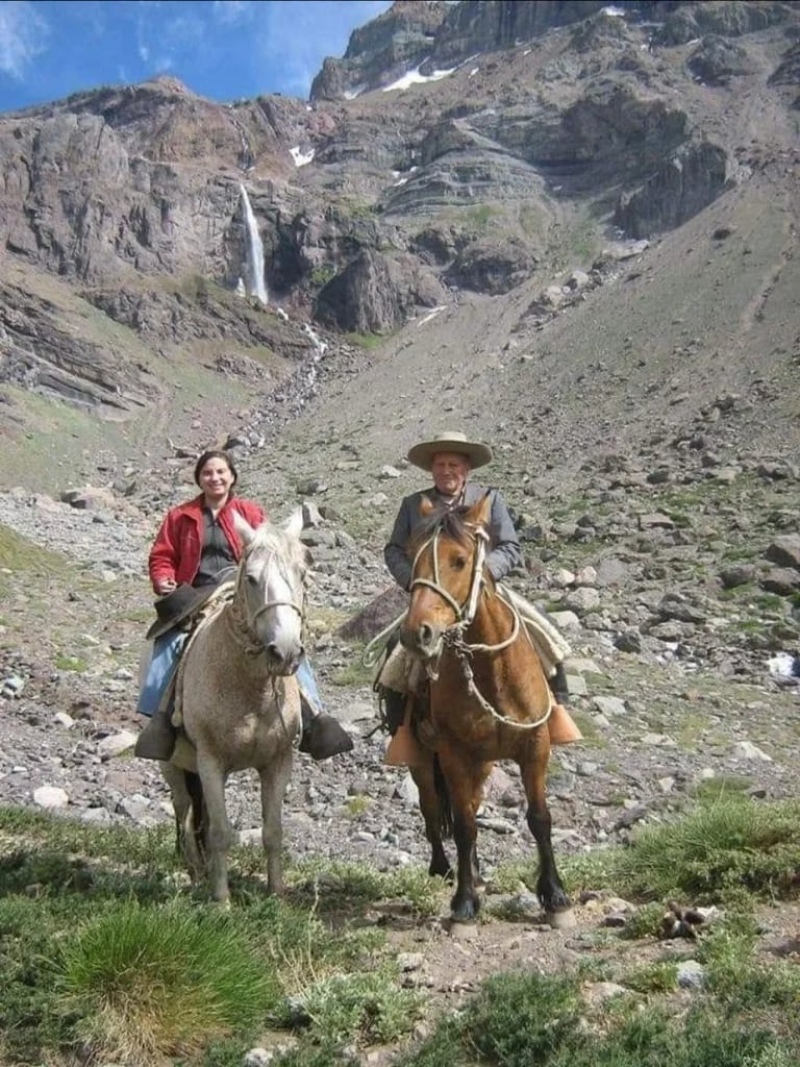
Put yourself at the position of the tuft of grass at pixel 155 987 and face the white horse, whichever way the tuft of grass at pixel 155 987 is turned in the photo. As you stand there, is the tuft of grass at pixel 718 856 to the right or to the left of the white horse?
right

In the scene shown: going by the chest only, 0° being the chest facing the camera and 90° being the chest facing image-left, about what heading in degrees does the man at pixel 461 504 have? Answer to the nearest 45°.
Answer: approximately 0°

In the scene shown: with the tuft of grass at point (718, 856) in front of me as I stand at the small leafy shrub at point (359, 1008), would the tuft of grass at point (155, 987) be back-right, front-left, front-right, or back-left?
back-left

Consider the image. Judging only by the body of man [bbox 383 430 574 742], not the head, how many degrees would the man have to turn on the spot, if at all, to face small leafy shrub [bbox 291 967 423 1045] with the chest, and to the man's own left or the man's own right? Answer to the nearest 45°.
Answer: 0° — they already face it

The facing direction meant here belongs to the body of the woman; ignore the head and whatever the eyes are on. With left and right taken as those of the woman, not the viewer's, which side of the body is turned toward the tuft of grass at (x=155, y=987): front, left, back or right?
front

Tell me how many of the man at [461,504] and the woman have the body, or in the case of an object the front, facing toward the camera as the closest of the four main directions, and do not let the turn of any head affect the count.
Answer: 2

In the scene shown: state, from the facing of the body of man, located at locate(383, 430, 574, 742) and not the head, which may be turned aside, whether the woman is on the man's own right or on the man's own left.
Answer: on the man's own right

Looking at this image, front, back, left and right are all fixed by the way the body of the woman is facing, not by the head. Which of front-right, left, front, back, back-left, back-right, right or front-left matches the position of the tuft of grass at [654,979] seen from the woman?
front-left

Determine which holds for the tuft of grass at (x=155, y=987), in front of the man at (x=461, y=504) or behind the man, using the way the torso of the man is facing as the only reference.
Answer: in front

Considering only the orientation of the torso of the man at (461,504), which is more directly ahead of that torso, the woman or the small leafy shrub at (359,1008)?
the small leafy shrub

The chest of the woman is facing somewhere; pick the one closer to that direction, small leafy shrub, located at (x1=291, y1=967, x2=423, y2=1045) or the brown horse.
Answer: the small leafy shrub
